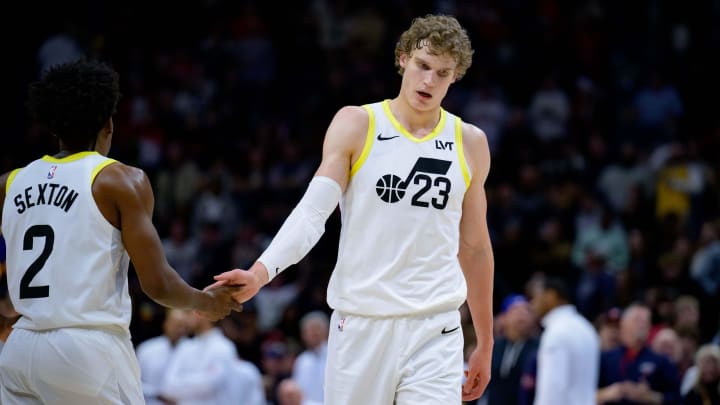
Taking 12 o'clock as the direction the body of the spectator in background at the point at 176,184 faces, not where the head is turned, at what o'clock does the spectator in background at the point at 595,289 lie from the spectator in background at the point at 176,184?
the spectator in background at the point at 595,289 is roughly at 10 o'clock from the spectator in background at the point at 176,184.

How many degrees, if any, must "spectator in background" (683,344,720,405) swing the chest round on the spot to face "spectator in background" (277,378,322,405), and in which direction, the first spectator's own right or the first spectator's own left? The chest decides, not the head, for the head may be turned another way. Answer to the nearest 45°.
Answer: approximately 90° to the first spectator's own right

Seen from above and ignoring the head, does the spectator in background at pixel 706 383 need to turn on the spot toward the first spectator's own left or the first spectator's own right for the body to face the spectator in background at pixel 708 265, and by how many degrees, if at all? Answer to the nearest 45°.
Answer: approximately 180°

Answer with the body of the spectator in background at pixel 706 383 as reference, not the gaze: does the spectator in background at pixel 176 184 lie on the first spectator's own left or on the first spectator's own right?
on the first spectator's own right

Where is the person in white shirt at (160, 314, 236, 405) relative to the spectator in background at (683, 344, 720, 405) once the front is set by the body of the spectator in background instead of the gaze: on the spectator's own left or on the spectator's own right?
on the spectator's own right

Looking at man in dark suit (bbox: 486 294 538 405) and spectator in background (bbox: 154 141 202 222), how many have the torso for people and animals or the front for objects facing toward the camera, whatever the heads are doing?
2

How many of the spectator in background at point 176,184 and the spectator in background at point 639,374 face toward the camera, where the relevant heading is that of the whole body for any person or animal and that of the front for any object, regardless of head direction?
2

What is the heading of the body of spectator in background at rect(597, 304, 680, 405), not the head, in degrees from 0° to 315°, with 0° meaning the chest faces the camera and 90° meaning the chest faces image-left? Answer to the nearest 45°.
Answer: approximately 0°

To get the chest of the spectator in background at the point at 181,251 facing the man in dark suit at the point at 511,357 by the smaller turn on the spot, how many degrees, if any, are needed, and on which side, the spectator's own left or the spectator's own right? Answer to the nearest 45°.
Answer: approximately 45° to the spectator's own left
